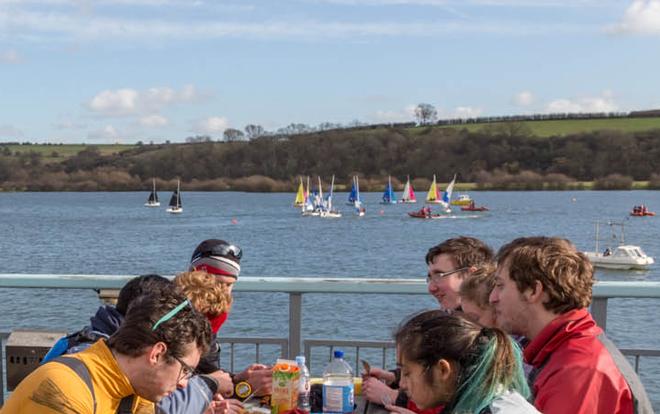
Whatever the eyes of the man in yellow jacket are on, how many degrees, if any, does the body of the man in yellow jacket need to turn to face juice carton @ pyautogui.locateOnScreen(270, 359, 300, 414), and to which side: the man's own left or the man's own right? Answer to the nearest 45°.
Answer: approximately 45° to the man's own left

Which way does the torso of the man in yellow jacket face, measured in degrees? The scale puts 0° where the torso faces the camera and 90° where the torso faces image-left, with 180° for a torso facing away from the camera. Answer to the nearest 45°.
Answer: approximately 270°

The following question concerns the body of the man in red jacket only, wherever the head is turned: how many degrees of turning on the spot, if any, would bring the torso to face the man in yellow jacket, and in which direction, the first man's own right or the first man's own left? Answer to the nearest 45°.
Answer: approximately 45° to the first man's own left

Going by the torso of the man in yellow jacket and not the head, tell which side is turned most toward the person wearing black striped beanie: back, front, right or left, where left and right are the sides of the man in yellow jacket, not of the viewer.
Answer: left

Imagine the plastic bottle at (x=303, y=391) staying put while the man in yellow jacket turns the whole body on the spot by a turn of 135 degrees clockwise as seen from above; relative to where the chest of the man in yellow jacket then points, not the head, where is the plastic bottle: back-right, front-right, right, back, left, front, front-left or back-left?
back

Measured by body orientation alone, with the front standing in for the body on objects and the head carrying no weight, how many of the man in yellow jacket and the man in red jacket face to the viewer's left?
1

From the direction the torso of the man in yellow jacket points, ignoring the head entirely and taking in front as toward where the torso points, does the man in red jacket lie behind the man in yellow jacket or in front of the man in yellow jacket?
in front

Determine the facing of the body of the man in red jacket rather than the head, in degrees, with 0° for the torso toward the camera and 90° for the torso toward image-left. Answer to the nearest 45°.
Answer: approximately 90°

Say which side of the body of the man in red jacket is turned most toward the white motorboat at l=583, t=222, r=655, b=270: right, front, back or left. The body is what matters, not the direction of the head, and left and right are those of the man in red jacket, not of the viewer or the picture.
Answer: right

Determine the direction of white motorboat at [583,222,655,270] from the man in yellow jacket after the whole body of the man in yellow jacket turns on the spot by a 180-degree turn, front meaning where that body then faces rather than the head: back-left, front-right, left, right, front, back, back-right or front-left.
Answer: back-right

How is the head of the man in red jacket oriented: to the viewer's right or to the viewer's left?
to the viewer's left
